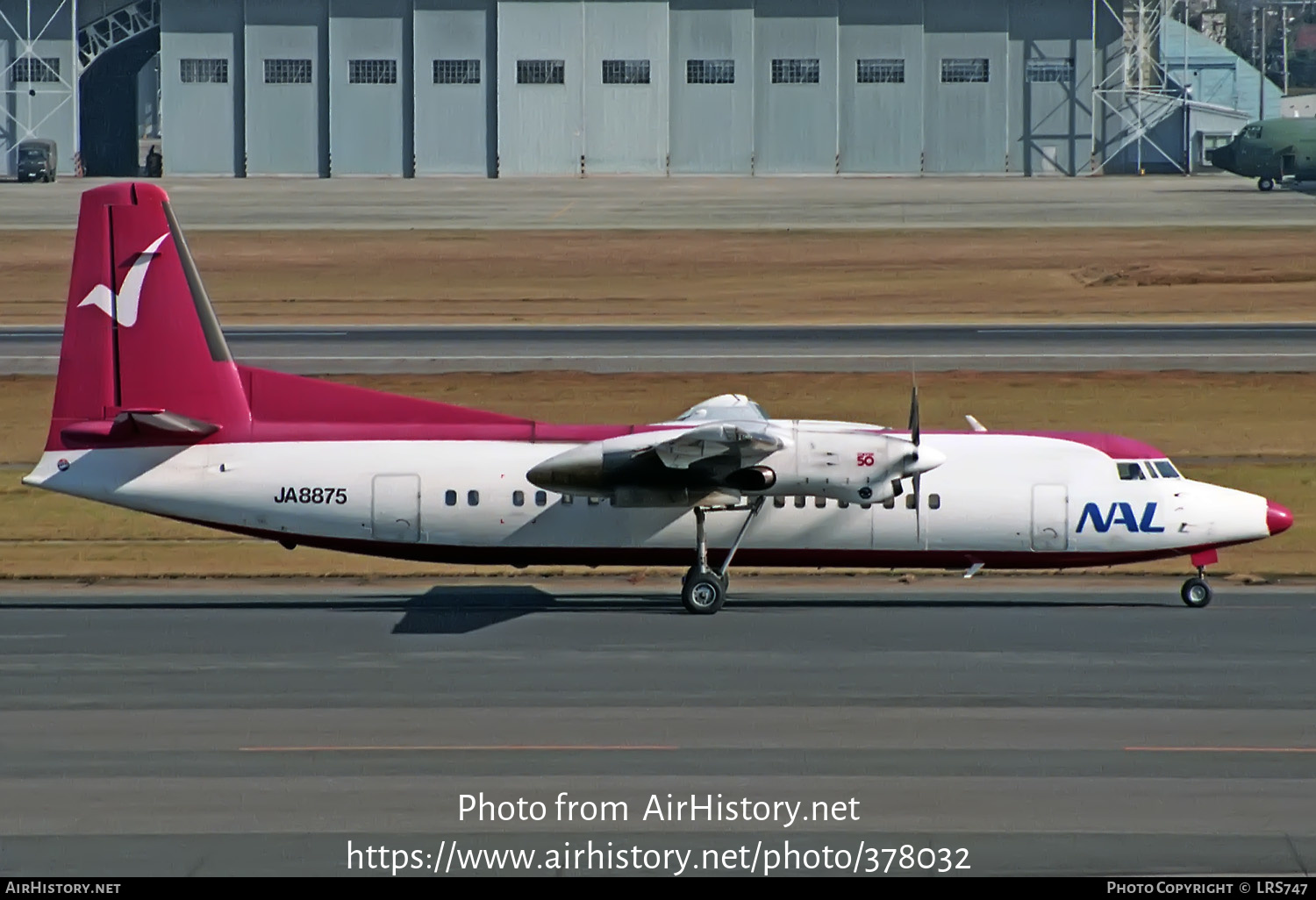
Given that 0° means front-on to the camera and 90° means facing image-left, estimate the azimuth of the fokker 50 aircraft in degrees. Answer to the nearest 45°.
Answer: approximately 270°
